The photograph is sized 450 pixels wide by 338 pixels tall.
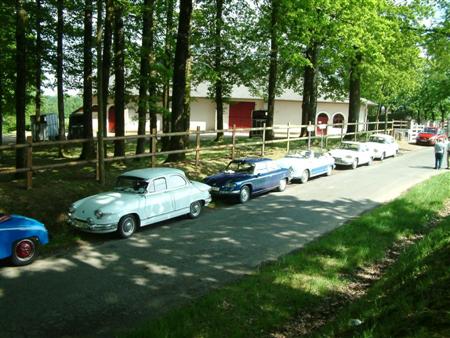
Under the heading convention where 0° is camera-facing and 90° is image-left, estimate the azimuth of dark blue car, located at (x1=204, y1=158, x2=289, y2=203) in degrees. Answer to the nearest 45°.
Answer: approximately 45°

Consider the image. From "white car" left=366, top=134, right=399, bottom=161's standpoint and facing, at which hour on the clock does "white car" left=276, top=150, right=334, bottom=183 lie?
"white car" left=276, top=150, right=334, bottom=183 is roughly at 11 o'clock from "white car" left=366, top=134, right=399, bottom=161.

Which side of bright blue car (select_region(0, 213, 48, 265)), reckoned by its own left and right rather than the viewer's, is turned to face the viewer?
left

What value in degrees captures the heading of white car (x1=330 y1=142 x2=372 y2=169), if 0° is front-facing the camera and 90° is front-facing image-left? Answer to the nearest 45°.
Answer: approximately 45°

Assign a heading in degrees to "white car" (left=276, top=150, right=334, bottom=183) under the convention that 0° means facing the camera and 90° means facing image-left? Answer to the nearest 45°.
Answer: approximately 45°

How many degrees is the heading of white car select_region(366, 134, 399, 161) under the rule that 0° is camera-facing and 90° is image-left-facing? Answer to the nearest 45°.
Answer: approximately 45°

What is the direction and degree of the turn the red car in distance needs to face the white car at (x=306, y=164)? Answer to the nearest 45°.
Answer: approximately 45° to its left

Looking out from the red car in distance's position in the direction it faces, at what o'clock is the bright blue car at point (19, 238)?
The bright blue car is roughly at 11 o'clock from the red car in distance.

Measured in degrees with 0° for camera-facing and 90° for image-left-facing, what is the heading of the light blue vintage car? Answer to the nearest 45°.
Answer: approximately 45°

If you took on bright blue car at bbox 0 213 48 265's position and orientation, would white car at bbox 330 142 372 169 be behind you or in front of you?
behind

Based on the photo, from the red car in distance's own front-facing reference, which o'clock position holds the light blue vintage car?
The light blue vintage car is roughly at 11 o'clock from the red car in distance.

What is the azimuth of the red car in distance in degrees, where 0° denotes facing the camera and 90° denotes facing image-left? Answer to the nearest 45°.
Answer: approximately 45°

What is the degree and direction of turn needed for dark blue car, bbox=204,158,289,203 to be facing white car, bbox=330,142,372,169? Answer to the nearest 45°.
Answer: approximately 180°

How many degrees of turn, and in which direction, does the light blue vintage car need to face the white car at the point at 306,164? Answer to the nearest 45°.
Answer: approximately 180°
